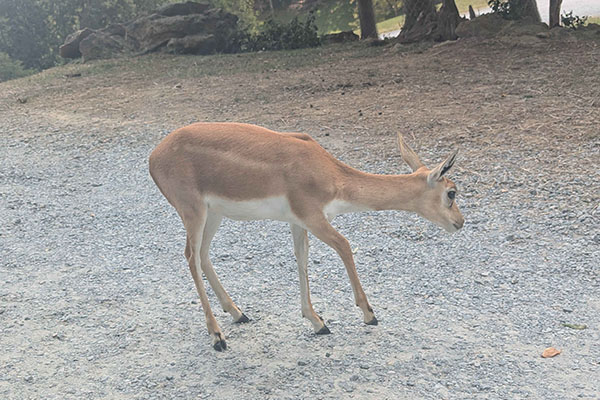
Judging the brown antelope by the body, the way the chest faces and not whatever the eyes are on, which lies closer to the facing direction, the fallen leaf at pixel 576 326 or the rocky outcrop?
the fallen leaf

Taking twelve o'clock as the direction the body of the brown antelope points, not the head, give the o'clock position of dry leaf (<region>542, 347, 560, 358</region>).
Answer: The dry leaf is roughly at 1 o'clock from the brown antelope.

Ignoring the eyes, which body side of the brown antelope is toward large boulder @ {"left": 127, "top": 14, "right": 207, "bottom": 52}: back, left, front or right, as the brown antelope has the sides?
left

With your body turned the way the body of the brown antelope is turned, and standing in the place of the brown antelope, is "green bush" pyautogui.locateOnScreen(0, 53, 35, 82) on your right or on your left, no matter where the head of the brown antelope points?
on your left

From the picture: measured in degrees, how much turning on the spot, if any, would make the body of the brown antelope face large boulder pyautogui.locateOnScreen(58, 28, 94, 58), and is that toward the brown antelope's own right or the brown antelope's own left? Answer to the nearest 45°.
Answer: approximately 90° to the brown antelope's own left

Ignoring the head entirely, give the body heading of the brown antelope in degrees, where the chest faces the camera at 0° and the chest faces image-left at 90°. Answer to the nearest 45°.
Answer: approximately 270°

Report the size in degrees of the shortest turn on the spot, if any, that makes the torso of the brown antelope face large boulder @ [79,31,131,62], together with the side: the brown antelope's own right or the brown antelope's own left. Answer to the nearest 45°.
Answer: approximately 90° to the brown antelope's own left

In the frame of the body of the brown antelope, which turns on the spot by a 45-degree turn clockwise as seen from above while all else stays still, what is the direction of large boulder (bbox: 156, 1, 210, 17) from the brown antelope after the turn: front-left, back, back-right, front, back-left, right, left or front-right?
back-left
